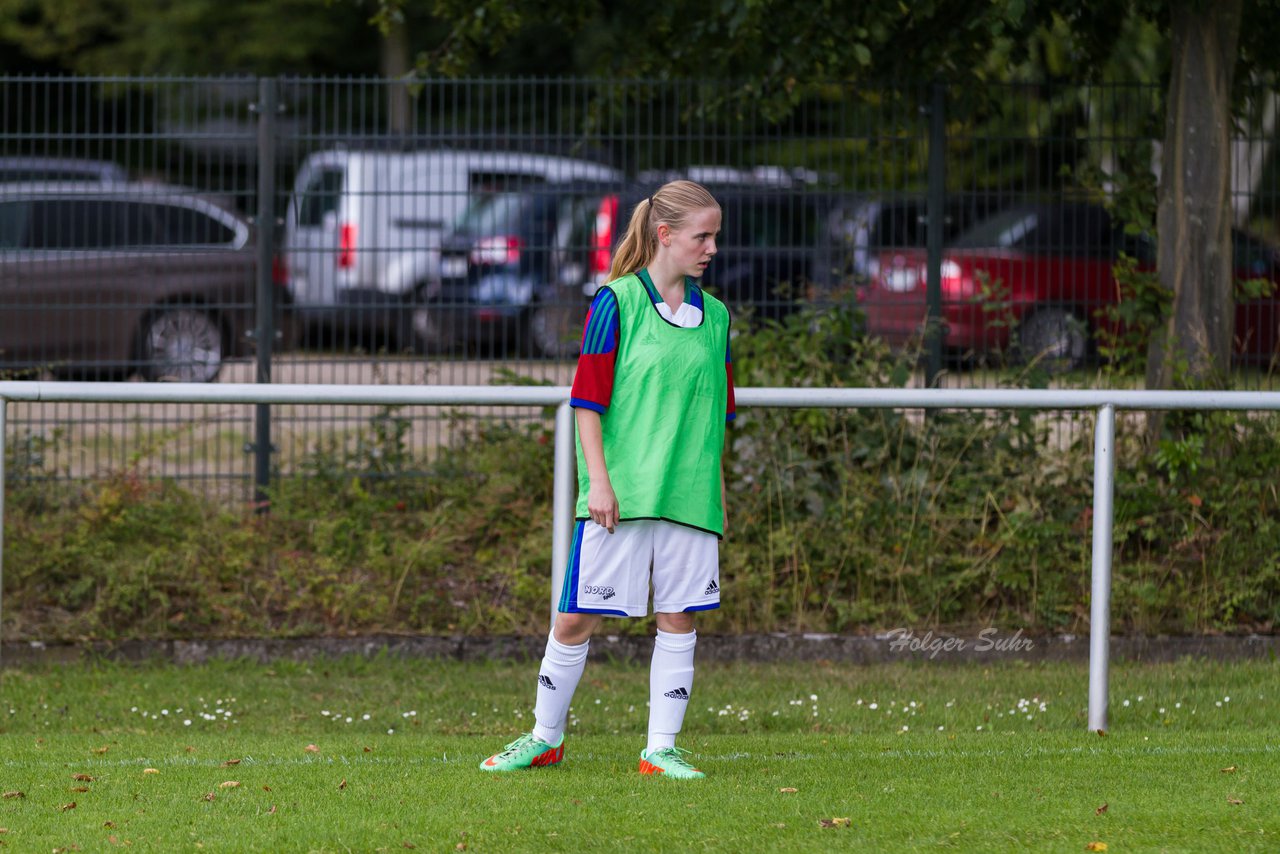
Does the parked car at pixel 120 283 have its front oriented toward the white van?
no

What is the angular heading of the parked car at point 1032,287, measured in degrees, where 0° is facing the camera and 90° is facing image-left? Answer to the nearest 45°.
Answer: approximately 225°

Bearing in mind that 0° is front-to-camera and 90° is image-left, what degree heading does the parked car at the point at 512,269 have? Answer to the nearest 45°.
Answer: approximately 225°

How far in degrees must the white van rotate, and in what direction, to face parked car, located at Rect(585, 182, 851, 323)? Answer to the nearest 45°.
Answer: approximately 45° to its right

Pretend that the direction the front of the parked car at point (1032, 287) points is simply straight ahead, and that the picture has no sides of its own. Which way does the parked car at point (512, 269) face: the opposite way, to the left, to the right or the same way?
the same way

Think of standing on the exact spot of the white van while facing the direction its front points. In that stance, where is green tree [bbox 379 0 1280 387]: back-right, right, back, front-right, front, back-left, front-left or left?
front-right

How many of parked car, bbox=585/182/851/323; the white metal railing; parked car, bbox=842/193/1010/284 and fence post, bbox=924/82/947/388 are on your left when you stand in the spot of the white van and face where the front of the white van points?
0

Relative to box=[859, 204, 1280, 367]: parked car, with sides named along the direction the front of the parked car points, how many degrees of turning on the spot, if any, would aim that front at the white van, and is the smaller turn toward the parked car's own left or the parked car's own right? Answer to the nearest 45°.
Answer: approximately 135° to the parked car's own left

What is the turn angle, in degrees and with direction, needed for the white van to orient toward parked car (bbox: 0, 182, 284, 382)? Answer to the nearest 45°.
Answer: approximately 135° to its left

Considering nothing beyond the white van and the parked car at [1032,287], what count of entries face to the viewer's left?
0

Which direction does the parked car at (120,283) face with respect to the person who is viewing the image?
facing to the left of the viewer

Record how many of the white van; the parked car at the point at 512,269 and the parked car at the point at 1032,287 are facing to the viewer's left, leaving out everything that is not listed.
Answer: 0

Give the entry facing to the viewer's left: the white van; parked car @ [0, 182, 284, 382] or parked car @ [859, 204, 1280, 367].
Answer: parked car @ [0, 182, 284, 382]

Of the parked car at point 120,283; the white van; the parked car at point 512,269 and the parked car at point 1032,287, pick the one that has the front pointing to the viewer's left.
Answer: the parked car at point 120,283

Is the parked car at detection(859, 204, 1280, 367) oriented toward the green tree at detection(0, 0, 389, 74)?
no

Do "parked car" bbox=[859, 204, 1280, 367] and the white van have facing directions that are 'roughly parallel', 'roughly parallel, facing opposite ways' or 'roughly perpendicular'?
roughly parallel

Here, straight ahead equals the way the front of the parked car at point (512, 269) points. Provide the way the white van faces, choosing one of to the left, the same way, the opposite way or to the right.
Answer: the same way

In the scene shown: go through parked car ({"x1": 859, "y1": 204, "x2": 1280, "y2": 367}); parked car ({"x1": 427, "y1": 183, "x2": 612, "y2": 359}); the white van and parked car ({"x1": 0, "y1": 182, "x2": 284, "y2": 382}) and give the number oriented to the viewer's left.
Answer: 1

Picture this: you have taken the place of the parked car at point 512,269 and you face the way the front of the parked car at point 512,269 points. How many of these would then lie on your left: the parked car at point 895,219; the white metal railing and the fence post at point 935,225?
0

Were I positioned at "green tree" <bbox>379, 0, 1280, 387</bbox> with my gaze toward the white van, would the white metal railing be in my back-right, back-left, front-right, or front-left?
front-left

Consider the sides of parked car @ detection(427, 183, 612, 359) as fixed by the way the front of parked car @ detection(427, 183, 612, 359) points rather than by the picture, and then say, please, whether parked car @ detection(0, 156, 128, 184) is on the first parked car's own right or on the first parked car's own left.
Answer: on the first parked car's own left
